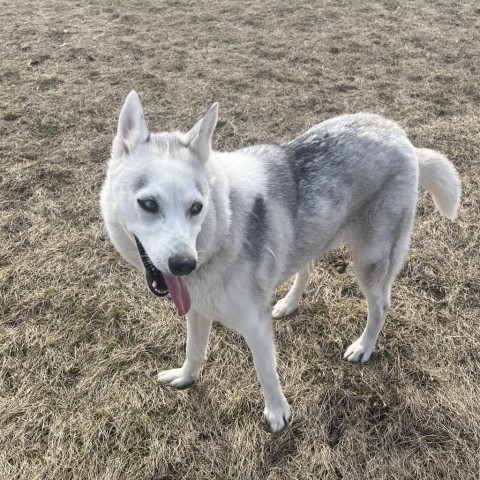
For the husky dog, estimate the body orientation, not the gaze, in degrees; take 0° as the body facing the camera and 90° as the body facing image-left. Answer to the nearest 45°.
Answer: approximately 45°
